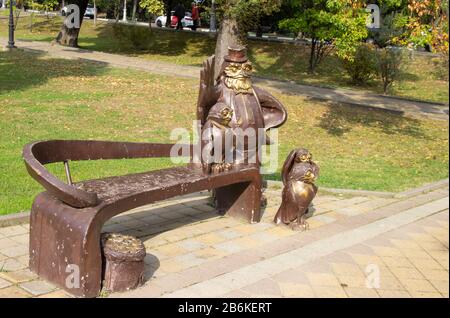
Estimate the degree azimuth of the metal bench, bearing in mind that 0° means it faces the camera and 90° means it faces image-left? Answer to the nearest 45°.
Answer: approximately 315°

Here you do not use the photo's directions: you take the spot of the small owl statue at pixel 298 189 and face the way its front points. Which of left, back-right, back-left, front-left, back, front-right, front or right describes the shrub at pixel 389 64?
back-left

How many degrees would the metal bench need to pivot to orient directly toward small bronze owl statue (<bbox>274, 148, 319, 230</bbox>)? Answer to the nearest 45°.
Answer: approximately 90° to its left

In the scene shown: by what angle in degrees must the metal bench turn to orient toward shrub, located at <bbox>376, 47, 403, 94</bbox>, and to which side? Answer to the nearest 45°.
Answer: approximately 90° to its left

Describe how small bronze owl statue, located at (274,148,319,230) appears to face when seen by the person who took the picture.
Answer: facing the viewer and to the right of the viewer

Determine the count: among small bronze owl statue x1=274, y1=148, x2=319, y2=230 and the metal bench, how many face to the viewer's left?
0

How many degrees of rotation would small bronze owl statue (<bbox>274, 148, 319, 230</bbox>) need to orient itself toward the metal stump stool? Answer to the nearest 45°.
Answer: approximately 90° to its right

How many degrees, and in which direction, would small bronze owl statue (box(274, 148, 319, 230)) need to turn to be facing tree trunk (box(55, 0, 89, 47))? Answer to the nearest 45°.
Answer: approximately 180°

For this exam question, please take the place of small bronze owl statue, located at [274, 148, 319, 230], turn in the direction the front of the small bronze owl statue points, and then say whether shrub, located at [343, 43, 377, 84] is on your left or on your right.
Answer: on your left

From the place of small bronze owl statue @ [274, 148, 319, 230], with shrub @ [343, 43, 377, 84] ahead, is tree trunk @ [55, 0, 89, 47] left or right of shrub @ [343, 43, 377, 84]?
left
